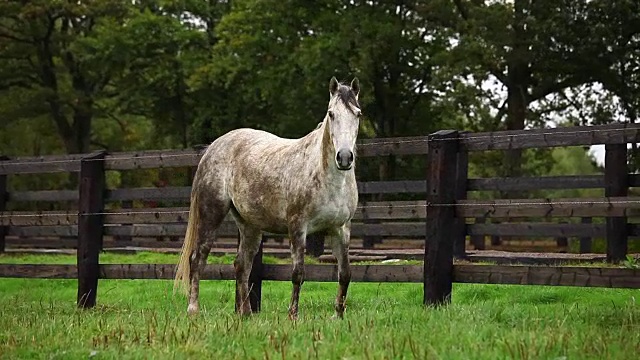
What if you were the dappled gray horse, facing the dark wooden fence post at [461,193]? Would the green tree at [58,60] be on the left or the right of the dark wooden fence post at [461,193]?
left

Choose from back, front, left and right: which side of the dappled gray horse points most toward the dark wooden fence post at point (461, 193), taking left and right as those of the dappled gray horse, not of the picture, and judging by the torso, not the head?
left

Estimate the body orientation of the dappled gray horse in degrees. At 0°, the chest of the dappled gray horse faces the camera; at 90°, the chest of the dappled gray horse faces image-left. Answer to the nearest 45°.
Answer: approximately 315°

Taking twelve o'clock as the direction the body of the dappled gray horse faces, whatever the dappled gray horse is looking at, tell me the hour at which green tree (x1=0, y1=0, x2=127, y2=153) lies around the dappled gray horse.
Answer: The green tree is roughly at 7 o'clock from the dappled gray horse.
